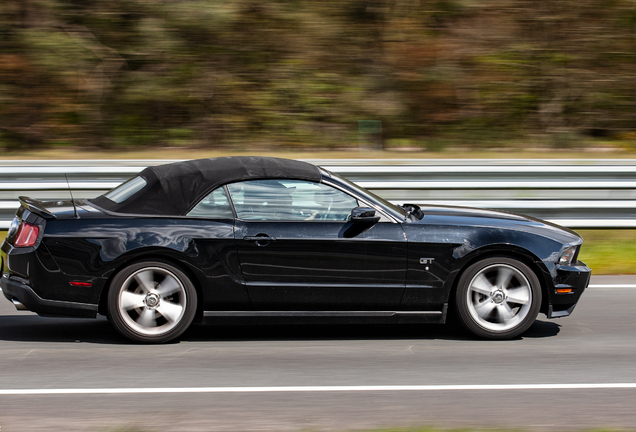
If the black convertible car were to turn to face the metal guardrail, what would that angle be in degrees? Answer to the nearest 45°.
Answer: approximately 45° to its left

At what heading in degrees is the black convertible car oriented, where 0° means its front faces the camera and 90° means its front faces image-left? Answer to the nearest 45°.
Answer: approximately 270°
